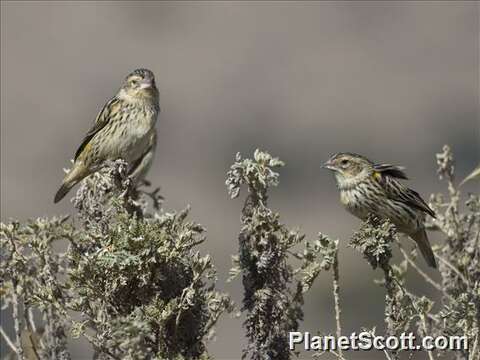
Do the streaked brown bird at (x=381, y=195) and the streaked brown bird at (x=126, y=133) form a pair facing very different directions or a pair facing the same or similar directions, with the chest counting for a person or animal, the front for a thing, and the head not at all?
very different directions

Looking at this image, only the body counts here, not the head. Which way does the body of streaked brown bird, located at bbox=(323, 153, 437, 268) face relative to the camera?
to the viewer's left

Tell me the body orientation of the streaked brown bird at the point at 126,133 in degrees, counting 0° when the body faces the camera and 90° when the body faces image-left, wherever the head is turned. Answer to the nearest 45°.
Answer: approximately 315°

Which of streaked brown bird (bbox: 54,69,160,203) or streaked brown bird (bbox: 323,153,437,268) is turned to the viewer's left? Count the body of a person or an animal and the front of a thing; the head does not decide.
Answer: streaked brown bird (bbox: 323,153,437,268)

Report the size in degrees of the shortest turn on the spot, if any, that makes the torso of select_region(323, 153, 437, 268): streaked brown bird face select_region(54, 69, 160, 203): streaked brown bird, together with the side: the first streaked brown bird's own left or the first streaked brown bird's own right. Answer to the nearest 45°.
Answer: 0° — it already faces it

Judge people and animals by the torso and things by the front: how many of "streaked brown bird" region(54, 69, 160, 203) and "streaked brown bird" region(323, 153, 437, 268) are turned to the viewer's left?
1
